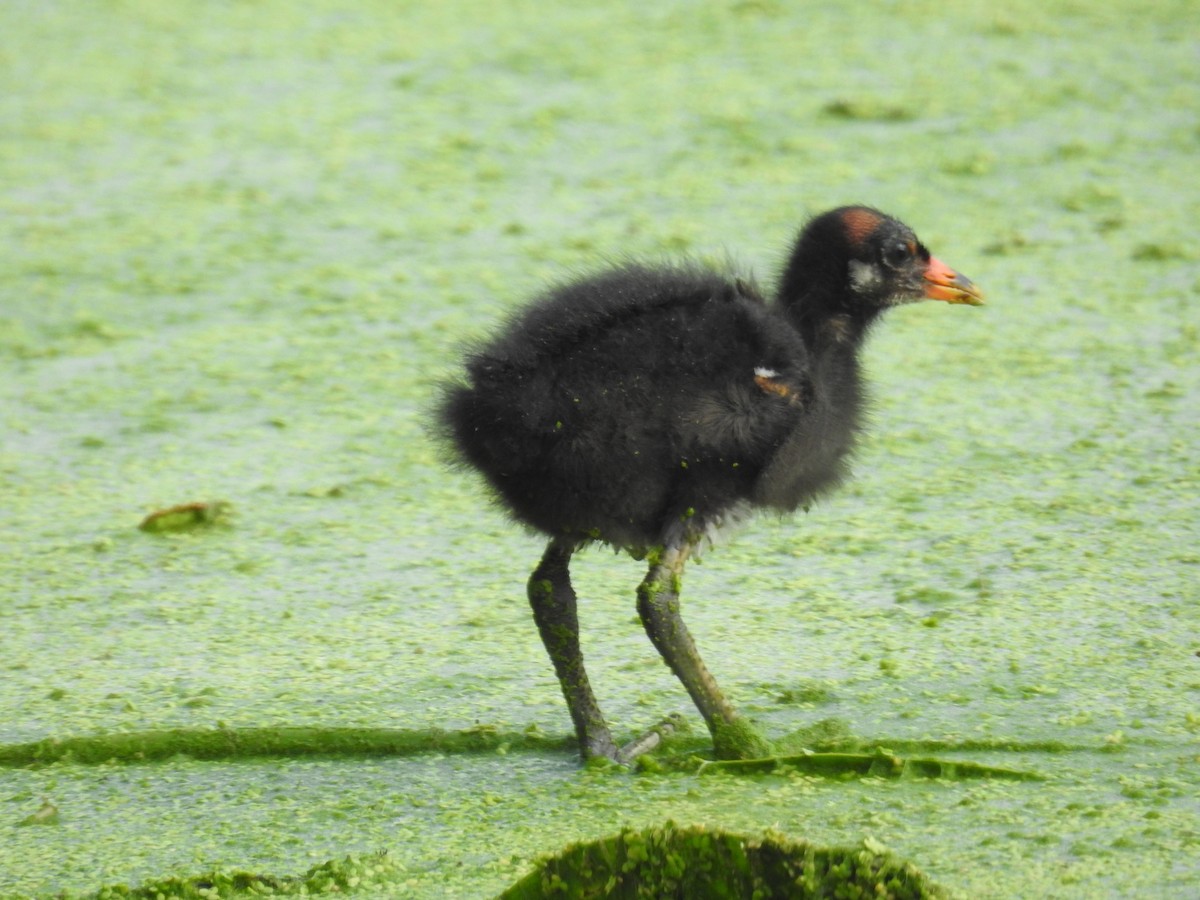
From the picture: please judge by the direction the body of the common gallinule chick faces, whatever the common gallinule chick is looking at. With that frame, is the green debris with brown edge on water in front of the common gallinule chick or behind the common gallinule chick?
behind

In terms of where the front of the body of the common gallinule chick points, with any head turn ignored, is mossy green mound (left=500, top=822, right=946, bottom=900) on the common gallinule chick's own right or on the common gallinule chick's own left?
on the common gallinule chick's own right

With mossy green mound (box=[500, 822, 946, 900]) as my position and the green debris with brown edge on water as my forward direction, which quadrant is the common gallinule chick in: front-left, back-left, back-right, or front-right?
front-right

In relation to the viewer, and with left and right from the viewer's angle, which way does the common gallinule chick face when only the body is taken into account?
facing to the right of the viewer

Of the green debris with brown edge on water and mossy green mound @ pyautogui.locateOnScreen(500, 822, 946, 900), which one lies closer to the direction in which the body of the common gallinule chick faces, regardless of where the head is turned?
the mossy green mound

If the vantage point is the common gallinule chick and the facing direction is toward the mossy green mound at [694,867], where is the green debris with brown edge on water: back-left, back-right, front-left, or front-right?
back-right
